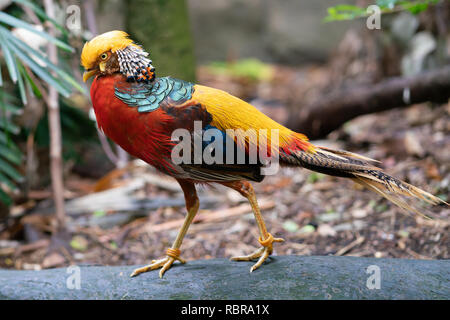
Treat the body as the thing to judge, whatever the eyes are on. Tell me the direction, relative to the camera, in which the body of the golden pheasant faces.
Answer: to the viewer's left

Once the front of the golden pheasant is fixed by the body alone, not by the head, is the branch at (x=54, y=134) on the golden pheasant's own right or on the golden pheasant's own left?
on the golden pheasant's own right

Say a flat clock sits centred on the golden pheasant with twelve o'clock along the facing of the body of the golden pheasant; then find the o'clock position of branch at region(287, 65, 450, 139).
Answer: The branch is roughly at 4 o'clock from the golden pheasant.

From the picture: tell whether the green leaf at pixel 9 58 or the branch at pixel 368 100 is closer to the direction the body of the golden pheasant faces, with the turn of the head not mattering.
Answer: the green leaf

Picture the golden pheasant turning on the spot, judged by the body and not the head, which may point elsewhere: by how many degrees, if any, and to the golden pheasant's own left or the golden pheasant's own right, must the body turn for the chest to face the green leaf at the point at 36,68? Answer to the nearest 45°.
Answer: approximately 45° to the golden pheasant's own right

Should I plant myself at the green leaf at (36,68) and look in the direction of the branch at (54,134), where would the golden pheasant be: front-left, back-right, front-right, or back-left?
back-right

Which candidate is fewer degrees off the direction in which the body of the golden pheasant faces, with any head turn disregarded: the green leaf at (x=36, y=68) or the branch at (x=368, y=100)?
the green leaf
